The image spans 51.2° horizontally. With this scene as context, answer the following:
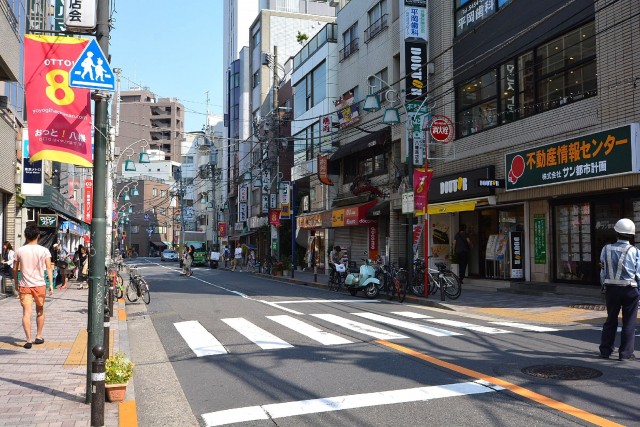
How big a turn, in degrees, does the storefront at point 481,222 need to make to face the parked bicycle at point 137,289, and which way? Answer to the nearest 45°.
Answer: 0° — it already faces it

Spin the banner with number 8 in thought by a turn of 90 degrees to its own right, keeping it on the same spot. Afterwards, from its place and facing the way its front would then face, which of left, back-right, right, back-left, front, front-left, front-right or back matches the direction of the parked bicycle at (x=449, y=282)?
back-right

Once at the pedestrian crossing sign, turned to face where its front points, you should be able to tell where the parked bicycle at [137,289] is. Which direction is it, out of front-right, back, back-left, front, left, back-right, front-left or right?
back

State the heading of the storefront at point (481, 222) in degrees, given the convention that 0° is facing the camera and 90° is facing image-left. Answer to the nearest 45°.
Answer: approximately 45°

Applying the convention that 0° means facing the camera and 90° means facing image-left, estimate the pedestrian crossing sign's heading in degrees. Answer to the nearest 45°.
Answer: approximately 0°
